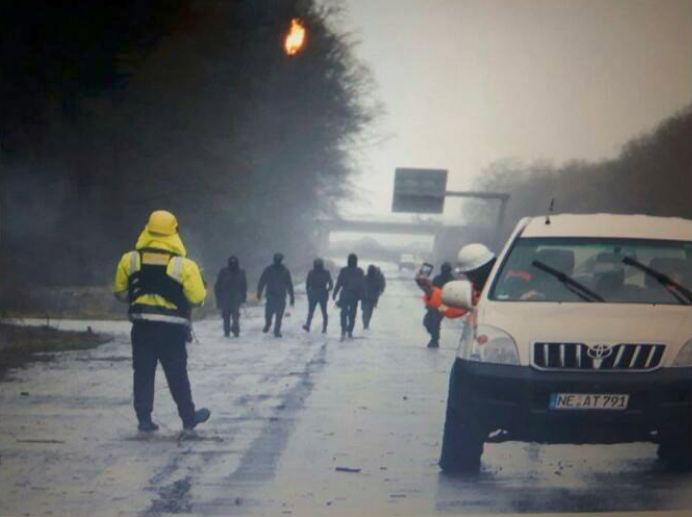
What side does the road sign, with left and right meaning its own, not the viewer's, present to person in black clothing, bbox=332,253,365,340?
front

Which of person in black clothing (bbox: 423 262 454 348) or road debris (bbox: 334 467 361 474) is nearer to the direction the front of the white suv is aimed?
the road debris

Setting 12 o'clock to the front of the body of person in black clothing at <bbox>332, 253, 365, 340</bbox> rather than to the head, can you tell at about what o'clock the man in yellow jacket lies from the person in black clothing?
The man in yellow jacket is roughly at 12 o'clock from the person in black clothing.

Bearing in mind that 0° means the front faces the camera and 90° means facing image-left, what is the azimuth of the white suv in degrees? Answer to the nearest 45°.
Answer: approximately 0°

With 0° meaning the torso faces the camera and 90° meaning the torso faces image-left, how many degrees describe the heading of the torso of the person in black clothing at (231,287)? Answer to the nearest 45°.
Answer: approximately 180°

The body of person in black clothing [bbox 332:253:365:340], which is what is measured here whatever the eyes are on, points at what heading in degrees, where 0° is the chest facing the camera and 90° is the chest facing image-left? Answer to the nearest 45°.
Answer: approximately 180°

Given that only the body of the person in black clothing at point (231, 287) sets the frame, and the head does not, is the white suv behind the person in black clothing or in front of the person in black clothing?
behind
